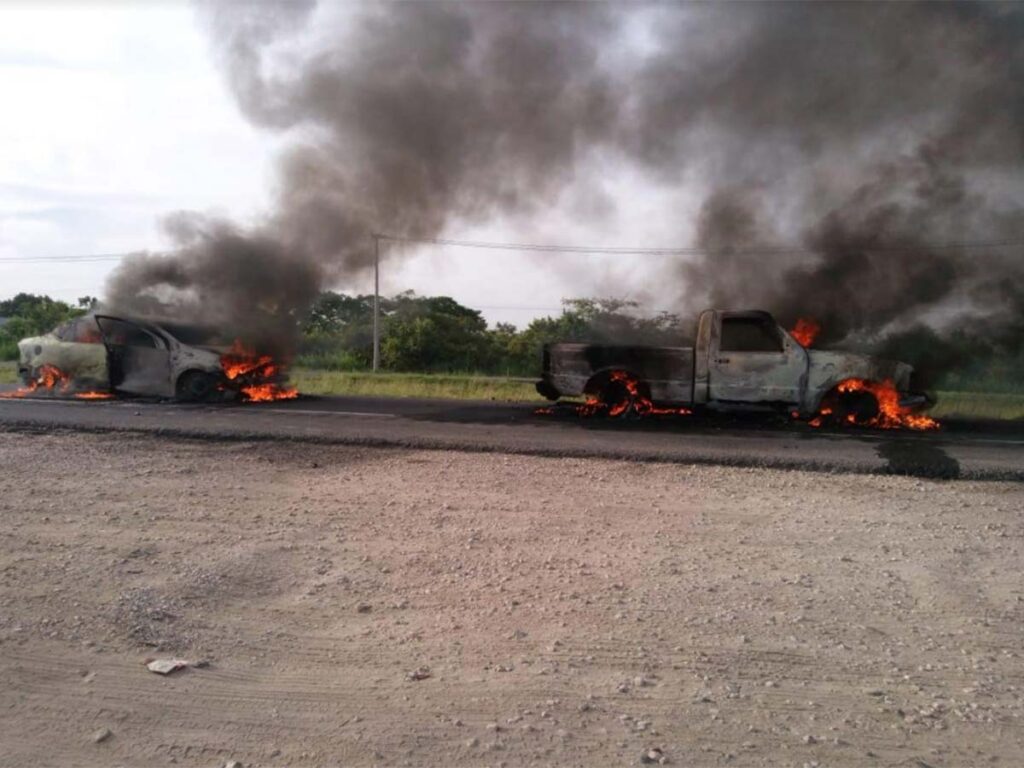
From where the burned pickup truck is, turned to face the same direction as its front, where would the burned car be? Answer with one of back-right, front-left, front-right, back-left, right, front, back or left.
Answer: back

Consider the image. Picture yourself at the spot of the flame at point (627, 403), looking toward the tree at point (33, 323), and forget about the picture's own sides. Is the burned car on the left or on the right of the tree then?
left

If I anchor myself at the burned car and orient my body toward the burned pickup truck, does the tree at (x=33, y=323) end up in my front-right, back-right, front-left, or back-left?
back-left

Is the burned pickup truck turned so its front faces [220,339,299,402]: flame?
no

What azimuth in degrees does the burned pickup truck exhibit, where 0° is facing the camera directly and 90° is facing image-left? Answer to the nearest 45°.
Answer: approximately 270°

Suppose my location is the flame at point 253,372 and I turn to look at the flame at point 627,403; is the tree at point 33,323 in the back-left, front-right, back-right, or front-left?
back-left

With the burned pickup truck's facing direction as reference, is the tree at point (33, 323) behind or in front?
behind
